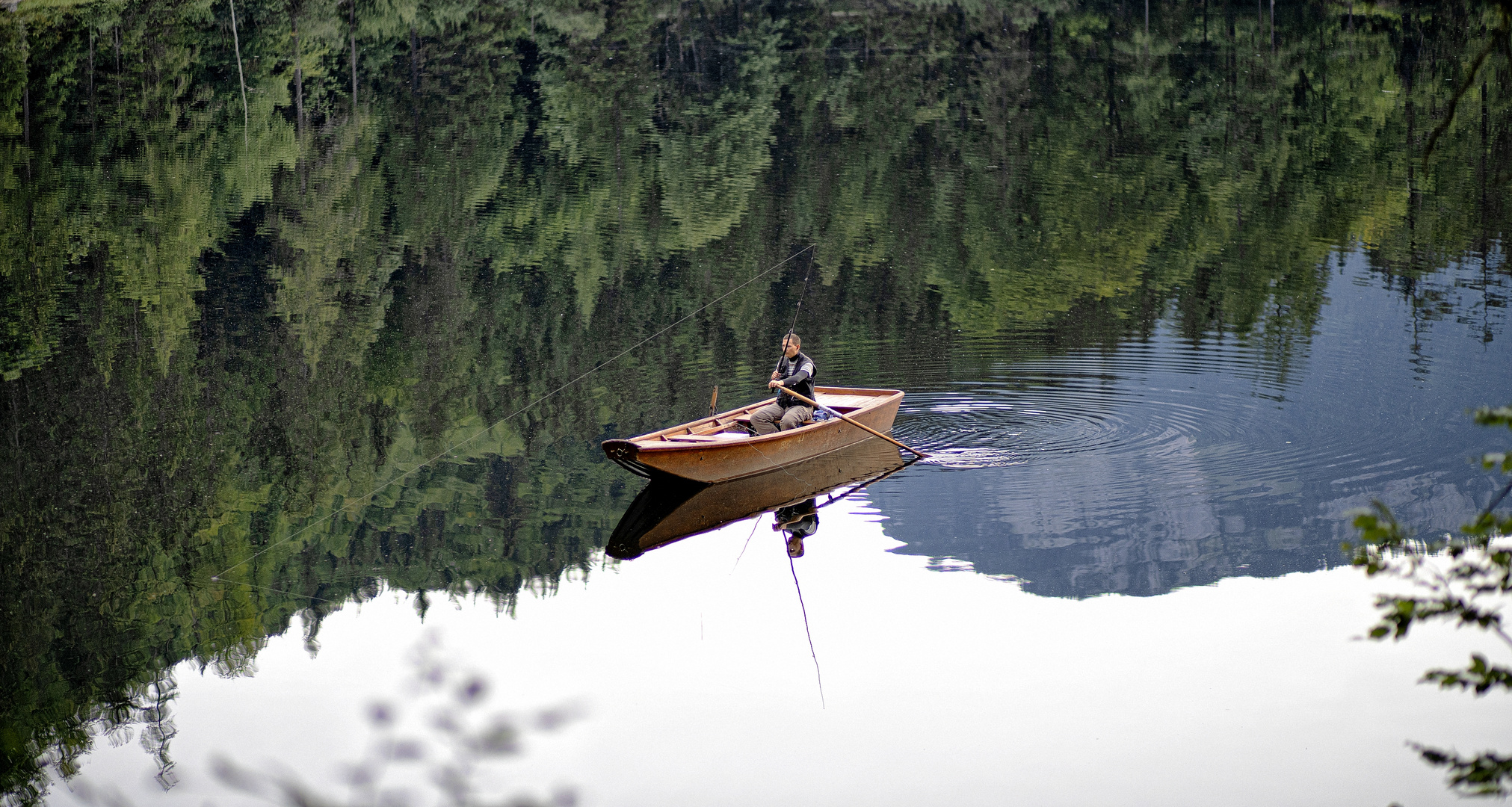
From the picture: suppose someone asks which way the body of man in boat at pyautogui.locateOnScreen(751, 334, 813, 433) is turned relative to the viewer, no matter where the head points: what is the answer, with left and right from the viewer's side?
facing the viewer and to the left of the viewer

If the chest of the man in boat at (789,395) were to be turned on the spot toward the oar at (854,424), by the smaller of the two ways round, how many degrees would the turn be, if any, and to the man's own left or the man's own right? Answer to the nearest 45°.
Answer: approximately 135° to the man's own left

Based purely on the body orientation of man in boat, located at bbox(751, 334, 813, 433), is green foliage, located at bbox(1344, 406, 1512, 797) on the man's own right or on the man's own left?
on the man's own left

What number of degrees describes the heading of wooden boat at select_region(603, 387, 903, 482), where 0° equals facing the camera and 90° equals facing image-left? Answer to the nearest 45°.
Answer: approximately 45°

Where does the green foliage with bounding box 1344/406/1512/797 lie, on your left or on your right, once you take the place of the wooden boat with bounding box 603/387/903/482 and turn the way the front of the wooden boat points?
on your left

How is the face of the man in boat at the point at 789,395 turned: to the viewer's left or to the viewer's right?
to the viewer's left
